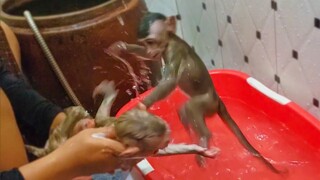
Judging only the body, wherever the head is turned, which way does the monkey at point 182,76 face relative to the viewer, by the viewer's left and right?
facing to the left of the viewer
